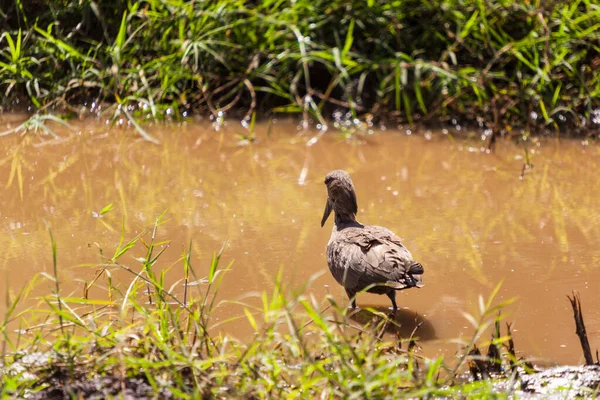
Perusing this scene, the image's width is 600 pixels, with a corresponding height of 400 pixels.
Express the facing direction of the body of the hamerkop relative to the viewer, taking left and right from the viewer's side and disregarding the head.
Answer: facing away from the viewer and to the left of the viewer

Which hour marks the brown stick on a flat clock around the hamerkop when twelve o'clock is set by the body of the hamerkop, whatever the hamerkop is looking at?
The brown stick is roughly at 6 o'clock from the hamerkop.
